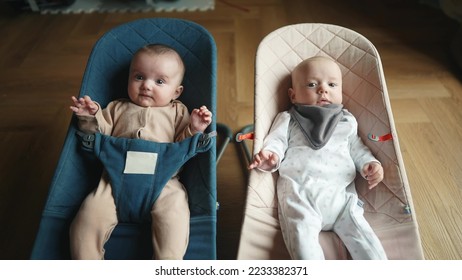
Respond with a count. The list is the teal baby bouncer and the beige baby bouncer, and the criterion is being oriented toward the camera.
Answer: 2

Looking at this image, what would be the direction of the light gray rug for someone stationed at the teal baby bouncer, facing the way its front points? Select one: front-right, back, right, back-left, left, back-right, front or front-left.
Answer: back

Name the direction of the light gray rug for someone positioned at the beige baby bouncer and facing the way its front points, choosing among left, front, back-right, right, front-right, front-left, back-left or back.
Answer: back-right

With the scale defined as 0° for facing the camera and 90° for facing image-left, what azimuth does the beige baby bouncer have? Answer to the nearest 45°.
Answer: approximately 0°
